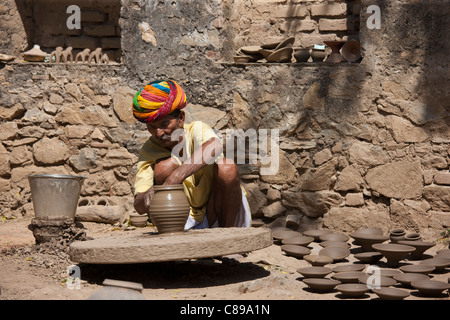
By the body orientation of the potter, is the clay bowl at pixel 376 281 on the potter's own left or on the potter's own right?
on the potter's own left

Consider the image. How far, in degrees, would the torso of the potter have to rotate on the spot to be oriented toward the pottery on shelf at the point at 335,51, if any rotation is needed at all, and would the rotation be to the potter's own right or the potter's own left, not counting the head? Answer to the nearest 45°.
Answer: approximately 180°

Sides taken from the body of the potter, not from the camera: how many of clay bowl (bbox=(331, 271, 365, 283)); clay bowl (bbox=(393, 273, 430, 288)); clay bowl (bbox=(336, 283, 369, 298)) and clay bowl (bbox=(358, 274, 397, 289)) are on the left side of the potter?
4

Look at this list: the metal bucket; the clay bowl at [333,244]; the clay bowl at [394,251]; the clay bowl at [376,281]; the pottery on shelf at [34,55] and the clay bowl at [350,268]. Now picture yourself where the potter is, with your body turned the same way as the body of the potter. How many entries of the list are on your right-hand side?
2

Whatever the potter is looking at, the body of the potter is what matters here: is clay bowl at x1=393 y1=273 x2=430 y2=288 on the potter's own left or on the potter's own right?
on the potter's own left

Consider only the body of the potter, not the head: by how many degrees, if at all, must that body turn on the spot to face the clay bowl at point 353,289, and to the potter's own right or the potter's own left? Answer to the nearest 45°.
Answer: approximately 90° to the potter's own left

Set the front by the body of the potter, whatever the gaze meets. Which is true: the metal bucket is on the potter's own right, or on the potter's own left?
on the potter's own right

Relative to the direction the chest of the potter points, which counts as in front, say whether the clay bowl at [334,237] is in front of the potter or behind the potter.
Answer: behind

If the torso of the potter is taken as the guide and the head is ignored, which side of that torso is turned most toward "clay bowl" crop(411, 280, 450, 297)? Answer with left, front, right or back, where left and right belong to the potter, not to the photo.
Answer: left

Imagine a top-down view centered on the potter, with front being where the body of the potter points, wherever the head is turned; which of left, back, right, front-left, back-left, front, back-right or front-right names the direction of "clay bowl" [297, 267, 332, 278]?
left

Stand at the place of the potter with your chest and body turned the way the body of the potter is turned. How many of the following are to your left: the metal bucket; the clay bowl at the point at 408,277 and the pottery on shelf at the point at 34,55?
1

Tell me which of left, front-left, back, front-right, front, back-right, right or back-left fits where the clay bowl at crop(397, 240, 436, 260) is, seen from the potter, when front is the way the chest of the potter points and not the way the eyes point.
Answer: back-left

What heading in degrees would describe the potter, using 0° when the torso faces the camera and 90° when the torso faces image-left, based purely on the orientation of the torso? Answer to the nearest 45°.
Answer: approximately 45°

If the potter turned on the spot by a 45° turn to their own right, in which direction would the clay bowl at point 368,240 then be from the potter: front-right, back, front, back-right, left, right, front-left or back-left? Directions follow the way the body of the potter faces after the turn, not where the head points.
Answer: back

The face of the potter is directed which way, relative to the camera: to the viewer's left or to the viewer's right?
to the viewer's left

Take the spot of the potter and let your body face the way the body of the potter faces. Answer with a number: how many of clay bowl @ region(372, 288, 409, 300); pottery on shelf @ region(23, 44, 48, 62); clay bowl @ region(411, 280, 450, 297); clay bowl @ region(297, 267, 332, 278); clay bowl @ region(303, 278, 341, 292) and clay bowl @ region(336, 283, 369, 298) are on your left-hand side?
5

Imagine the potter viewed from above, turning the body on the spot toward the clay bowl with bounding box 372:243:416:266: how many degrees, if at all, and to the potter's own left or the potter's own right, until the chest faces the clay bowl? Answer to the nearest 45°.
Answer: approximately 135° to the potter's own left

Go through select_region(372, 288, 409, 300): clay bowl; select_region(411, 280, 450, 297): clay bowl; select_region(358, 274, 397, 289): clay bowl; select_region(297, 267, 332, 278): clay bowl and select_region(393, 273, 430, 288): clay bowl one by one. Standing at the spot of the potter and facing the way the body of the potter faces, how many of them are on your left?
5
